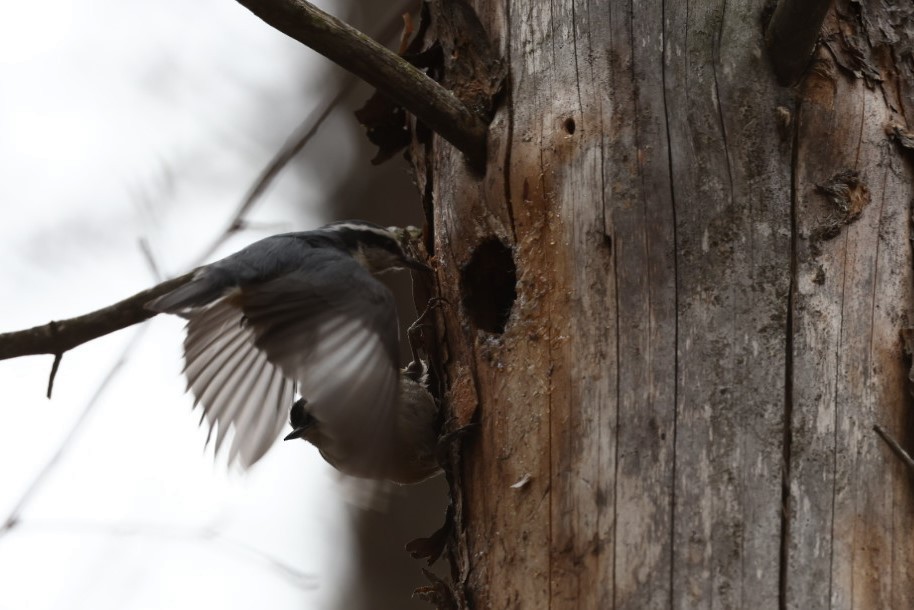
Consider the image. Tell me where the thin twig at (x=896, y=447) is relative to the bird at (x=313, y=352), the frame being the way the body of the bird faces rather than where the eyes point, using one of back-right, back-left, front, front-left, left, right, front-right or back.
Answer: front-right

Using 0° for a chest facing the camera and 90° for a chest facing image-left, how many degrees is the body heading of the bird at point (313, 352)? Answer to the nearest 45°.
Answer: approximately 270°

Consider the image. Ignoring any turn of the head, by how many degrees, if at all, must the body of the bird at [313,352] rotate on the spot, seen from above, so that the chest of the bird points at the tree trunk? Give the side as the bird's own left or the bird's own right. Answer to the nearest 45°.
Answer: approximately 45° to the bird's own right

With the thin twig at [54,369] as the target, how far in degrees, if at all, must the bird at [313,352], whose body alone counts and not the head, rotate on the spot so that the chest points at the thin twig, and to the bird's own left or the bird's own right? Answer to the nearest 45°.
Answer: approximately 135° to the bird's own right

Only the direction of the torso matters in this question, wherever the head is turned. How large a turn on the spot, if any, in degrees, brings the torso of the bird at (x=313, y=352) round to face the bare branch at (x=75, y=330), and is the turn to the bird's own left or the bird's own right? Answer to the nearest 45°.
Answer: approximately 135° to the bird's own right

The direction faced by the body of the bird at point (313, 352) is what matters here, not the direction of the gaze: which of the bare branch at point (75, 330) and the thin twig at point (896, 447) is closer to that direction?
the thin twig
